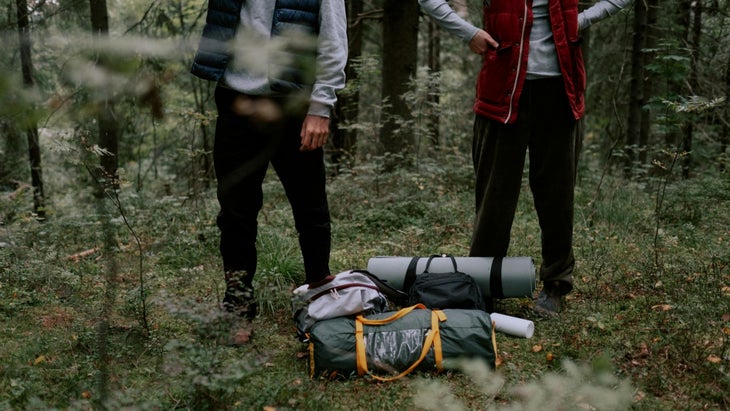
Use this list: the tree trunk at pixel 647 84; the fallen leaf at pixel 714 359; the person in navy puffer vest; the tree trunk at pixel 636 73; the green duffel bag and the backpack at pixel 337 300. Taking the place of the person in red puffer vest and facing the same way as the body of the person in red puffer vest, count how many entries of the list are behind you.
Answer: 2

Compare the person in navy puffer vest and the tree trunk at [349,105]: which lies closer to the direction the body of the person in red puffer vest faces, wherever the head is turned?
the person in navy puffer vest

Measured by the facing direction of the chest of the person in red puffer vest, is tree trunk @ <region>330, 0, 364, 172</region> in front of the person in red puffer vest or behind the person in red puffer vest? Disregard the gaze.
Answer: behind

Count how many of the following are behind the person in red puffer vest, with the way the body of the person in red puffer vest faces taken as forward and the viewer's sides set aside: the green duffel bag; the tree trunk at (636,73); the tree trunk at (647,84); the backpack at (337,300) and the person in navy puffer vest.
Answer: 2

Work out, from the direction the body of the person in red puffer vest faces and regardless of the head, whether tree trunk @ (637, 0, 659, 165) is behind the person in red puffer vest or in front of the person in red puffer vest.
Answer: behind

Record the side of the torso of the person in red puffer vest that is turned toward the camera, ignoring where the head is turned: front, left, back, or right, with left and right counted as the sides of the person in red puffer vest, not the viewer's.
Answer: front

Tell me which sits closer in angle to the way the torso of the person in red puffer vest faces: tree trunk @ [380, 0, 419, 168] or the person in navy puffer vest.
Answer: the person in navy puffer vest

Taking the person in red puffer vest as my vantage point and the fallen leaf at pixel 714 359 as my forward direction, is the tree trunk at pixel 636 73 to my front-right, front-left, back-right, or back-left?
back-left

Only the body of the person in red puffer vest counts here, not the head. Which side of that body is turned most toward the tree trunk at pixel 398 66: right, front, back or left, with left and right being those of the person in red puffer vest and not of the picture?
back

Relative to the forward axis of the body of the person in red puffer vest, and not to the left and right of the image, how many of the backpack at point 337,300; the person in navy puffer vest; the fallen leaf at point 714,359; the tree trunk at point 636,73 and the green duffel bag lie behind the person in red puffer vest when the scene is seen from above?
1

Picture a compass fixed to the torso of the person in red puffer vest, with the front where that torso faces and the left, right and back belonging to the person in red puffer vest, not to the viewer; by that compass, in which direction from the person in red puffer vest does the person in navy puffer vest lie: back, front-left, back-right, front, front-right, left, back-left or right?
front-right

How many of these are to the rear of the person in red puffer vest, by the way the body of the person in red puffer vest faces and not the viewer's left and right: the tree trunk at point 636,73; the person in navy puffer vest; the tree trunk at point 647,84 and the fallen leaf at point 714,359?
2

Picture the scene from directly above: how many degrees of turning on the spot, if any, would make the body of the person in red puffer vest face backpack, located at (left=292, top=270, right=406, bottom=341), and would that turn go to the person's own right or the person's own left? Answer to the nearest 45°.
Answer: approximately 45° to the person's own right

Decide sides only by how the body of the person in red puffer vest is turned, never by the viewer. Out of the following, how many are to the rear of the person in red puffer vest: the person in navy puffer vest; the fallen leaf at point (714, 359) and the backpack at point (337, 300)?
0

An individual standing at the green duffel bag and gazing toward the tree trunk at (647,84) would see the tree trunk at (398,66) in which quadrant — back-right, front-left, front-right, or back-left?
front-left

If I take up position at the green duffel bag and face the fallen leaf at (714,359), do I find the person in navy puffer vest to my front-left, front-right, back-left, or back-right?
back-left
